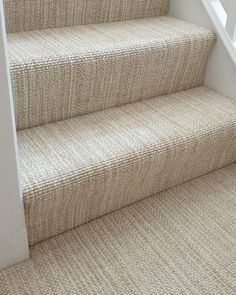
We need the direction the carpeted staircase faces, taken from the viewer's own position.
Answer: facing the viewer and to the right of the viewer
